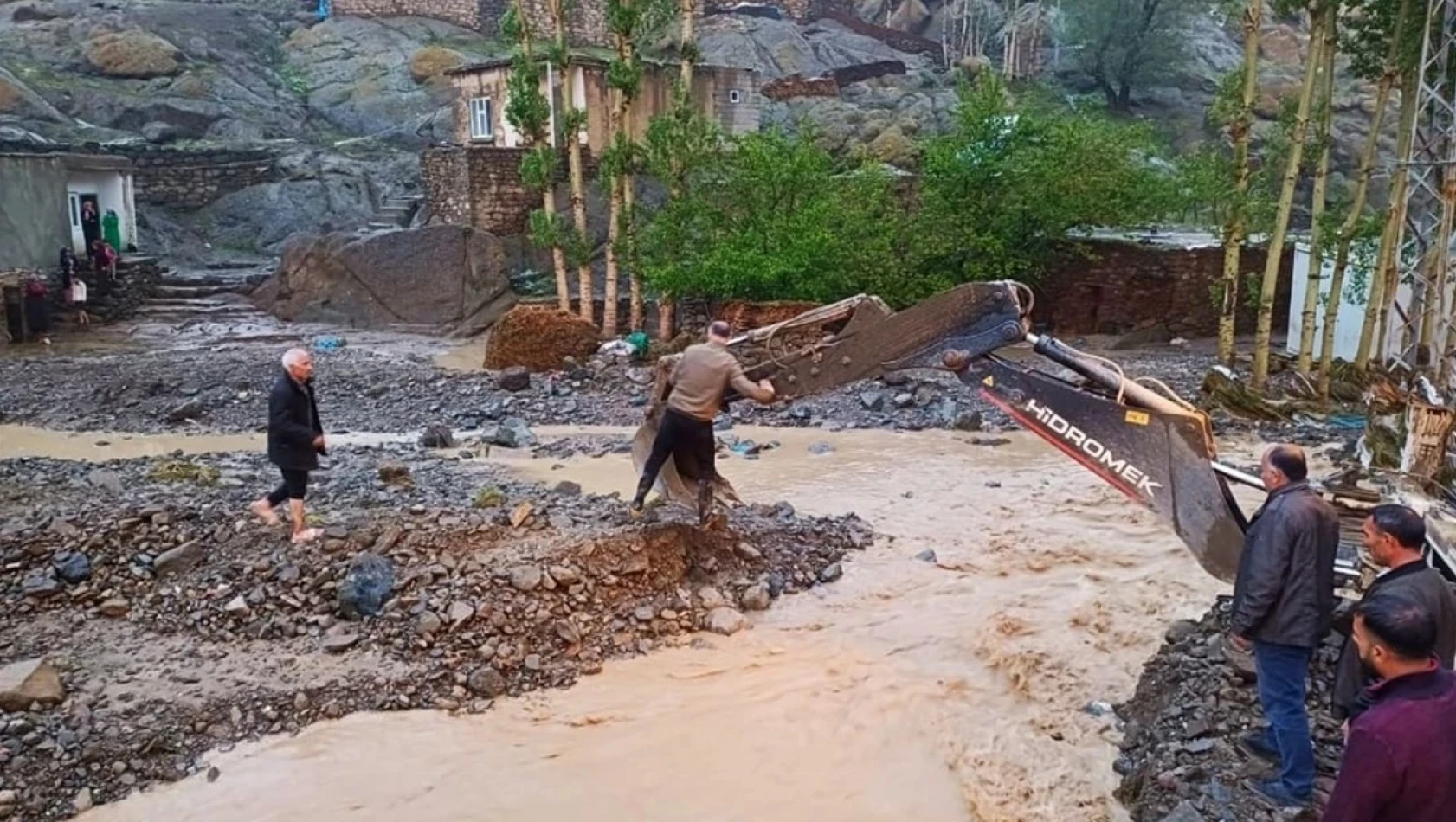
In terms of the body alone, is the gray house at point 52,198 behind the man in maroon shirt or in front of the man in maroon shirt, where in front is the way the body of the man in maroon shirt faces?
in front

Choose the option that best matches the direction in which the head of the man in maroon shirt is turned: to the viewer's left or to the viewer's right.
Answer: to the viewer's left

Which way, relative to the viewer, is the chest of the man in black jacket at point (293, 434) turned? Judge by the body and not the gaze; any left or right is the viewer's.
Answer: facing to the right of the viewer

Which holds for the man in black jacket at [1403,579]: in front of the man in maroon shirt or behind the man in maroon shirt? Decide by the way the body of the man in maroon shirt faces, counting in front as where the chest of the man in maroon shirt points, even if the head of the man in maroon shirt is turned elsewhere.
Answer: in front

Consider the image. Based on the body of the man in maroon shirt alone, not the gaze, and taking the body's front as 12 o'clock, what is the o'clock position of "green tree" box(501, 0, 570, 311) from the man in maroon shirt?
The green tree is roughly at 12 o'clock from the man in maroon shirt.

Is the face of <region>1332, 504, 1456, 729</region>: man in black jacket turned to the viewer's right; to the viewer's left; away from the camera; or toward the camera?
to the viewer's left

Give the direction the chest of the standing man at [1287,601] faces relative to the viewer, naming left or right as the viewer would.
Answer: facing away from the viewer and to the left of the viewer

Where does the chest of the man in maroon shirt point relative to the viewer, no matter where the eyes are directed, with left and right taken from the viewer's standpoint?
facing away from the viewer and to the left of the viewer

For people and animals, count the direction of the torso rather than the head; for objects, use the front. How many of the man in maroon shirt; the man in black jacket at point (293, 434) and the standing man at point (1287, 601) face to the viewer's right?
1
